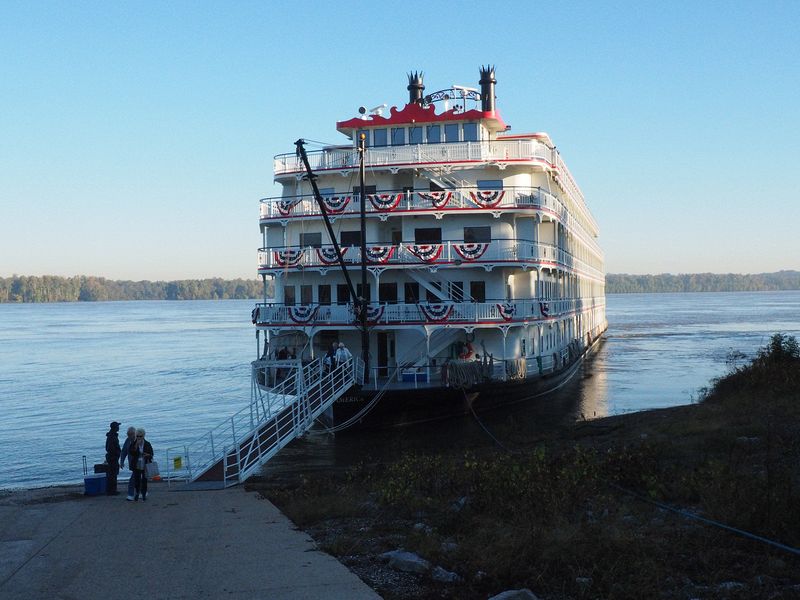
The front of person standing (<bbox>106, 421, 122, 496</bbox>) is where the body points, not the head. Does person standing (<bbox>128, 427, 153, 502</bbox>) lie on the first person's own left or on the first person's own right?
on the first person's own right

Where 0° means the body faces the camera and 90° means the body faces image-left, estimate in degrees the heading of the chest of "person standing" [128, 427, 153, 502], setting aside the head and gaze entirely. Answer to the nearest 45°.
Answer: approximately 0°

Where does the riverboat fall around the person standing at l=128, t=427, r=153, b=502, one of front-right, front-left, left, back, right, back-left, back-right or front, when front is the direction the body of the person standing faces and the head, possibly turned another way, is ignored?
back-left

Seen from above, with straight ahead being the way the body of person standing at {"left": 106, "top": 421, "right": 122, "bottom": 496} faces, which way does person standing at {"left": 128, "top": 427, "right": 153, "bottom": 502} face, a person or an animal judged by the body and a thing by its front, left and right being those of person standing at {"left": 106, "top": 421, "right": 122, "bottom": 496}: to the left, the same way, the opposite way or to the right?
to the right

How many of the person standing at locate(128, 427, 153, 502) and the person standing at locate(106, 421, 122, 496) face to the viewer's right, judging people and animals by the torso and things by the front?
1

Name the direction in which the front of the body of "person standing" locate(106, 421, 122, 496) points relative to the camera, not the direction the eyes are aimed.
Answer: to the viewer's right

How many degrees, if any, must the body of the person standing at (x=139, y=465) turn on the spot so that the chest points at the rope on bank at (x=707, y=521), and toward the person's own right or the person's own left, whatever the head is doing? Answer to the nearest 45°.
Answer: approximately 45° to the person's own left
